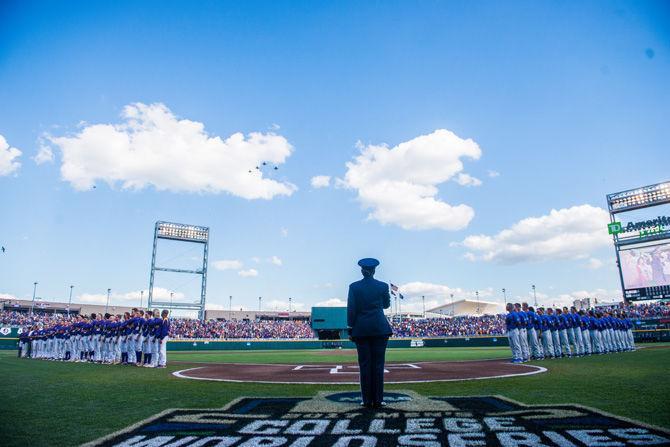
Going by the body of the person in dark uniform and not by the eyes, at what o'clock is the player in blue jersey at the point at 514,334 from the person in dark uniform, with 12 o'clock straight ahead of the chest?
The player in blue jersey is roughly at 1 o'clock from the person in dark uniform.

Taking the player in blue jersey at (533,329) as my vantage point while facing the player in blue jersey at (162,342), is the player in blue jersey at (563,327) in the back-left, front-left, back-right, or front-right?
back-right

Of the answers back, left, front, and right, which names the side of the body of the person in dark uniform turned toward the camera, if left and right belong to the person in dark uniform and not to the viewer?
back

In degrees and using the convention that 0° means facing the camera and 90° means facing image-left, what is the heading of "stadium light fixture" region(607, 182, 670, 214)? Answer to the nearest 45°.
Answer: approximately 45°

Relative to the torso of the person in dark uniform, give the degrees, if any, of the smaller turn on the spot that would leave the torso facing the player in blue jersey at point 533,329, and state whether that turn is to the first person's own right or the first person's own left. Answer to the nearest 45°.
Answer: approximately 45° to the first person's own right

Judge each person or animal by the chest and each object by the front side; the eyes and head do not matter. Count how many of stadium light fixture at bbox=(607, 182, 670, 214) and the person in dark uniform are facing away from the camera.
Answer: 1

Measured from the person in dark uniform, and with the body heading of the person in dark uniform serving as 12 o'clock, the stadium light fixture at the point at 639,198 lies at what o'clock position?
The stadium light fixture is roughly at 1 o'clock from the person in dark uniform.

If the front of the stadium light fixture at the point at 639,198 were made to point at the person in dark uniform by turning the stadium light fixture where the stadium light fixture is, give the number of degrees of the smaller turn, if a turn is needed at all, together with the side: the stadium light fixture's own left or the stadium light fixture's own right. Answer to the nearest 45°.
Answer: approximately 45° to the stadium light fixture's own left

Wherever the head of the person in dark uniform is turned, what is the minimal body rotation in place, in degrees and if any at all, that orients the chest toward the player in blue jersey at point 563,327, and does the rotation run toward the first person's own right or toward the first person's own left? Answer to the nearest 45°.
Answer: approximately 45° to the first person's own right

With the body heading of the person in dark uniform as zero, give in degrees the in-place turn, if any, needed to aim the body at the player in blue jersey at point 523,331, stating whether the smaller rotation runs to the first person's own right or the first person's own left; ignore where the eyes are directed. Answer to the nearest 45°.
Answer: approximately 45° to the first person's own right

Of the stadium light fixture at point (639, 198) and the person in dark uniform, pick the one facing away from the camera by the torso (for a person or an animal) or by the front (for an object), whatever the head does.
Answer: the person in dark uniform
